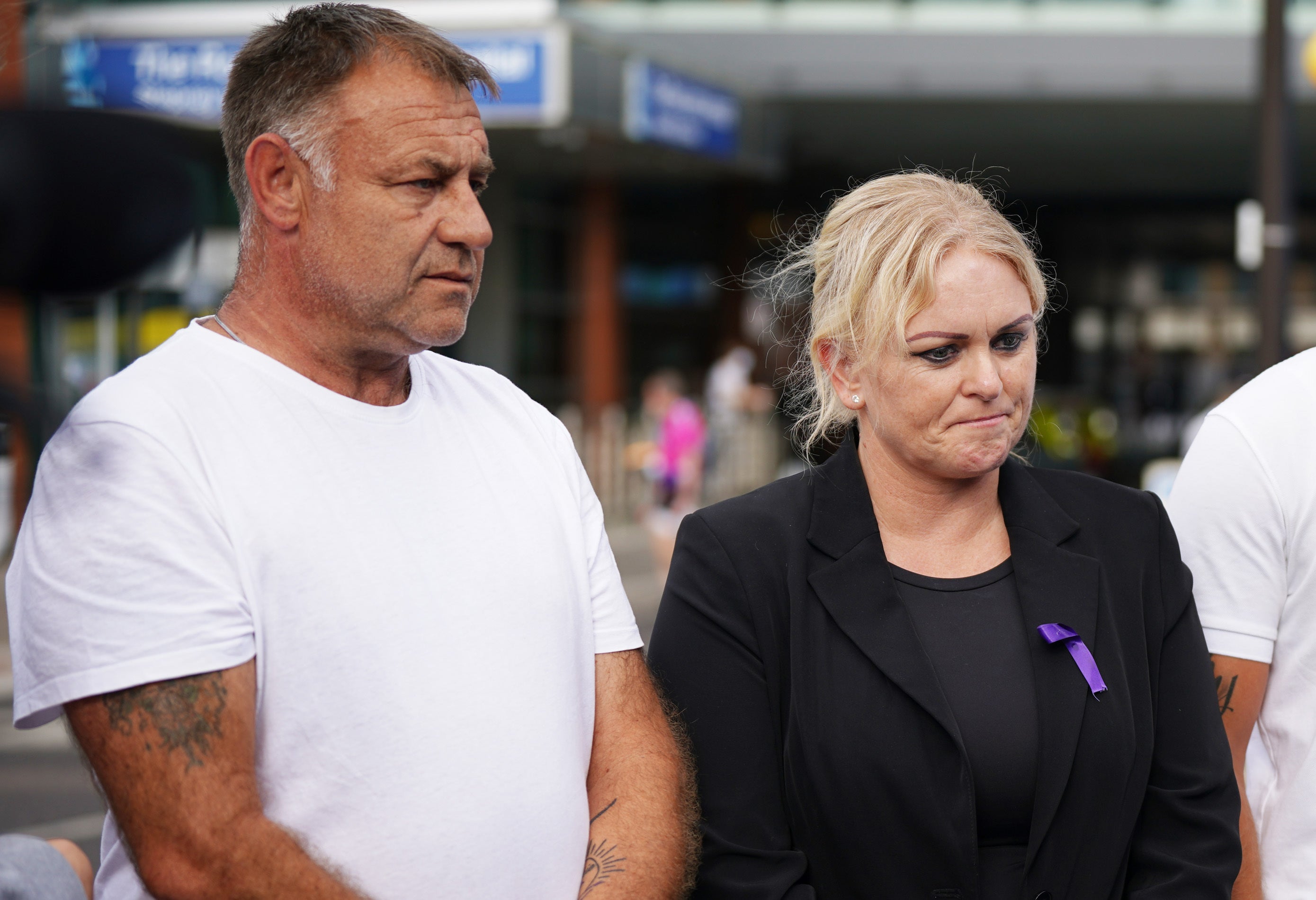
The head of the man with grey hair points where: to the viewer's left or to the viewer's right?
to the viewer's right

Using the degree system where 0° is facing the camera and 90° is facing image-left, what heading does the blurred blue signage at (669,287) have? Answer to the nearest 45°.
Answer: approximately 0°

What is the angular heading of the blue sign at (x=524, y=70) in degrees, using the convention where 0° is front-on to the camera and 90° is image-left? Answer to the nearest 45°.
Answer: approximately 0°
